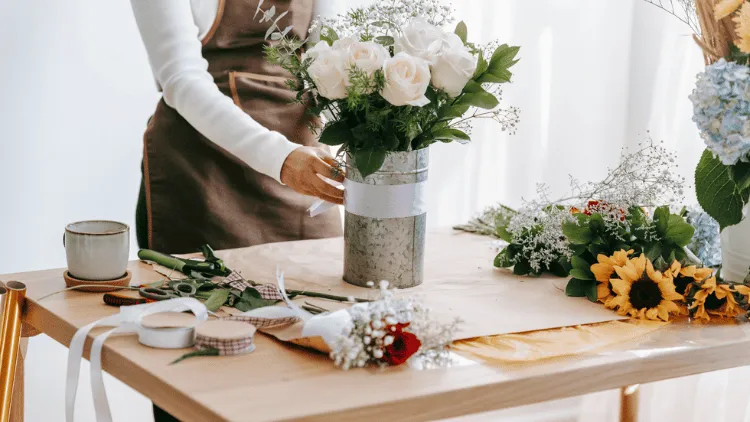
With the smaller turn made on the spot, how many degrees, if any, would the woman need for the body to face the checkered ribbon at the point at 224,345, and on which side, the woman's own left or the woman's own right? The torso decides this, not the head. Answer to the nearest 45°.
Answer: approximately 45° to the woman's own right

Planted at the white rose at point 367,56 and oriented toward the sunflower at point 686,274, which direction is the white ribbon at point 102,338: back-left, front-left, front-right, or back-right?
back-right

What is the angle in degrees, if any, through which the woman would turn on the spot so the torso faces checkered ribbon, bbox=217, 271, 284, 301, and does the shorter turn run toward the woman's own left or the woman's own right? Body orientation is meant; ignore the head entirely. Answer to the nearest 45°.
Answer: approximately 45° to the woman's own right

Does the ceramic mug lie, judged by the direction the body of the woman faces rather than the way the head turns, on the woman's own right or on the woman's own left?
on the woman's own right

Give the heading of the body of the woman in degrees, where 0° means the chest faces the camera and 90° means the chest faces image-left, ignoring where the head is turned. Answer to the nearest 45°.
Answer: approximately 315°

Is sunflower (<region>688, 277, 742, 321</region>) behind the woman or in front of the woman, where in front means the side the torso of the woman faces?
in front

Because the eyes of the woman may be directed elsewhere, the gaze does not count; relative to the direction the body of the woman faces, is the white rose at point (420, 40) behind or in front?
in front

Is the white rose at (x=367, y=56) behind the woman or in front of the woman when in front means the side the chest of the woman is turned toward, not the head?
in front
